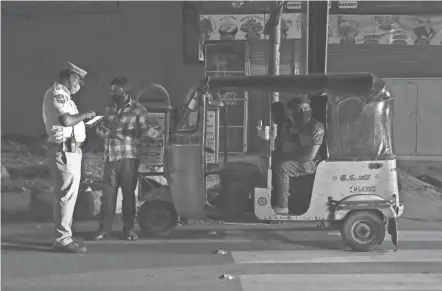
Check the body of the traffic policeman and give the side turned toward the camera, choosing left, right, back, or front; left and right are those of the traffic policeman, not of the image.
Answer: right

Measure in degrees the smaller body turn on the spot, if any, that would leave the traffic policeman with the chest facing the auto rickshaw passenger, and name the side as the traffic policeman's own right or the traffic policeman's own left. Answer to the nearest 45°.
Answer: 0° — they already face them

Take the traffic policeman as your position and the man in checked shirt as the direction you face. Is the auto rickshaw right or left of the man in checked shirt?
right

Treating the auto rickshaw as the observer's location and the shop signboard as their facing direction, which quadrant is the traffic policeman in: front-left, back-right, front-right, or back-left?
back-left
